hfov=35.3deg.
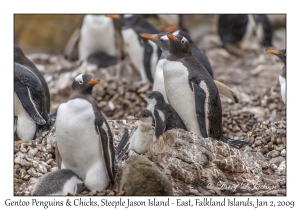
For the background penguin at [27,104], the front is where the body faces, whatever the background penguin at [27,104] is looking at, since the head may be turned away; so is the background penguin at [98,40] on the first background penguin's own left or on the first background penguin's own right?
on the first background penguin's own right

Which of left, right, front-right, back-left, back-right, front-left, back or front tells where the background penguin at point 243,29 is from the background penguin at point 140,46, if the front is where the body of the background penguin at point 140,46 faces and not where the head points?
back

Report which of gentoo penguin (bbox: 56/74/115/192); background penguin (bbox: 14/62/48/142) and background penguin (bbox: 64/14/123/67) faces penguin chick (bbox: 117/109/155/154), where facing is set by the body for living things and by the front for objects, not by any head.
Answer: background penguin (bbox: 64/14/123/67)

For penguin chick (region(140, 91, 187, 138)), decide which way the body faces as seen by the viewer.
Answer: to the viewer's left

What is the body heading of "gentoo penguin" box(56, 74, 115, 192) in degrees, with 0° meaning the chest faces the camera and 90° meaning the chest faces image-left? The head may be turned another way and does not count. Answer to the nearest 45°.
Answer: approximately 45°

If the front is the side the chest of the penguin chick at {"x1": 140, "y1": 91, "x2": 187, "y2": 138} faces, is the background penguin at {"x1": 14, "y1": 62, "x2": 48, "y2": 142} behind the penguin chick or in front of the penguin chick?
in front

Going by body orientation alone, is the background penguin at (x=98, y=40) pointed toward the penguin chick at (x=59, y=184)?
yes

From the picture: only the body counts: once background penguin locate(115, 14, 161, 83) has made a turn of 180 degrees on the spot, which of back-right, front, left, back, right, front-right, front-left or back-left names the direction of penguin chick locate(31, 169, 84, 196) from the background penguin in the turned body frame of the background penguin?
back-right

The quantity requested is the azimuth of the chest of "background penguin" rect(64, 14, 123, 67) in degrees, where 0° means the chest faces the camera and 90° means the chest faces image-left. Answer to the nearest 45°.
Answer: approximately 0°

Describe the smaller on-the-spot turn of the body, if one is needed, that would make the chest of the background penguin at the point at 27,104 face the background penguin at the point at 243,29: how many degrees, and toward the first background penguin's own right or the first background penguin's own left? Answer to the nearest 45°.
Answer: approximately 135° to the first background penguin's own right

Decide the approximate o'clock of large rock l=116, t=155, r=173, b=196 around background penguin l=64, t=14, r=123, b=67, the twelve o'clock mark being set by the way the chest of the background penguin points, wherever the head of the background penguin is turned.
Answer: The large rock is roughly at 12 o'clock from the background penguin.

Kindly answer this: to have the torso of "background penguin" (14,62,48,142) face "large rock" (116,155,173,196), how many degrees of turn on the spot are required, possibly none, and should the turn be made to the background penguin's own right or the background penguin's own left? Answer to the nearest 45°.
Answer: approximately 135° to the background penguin's own left

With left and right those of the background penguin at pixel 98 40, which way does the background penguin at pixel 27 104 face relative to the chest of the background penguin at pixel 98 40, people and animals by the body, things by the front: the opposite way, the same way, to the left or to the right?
to the right
